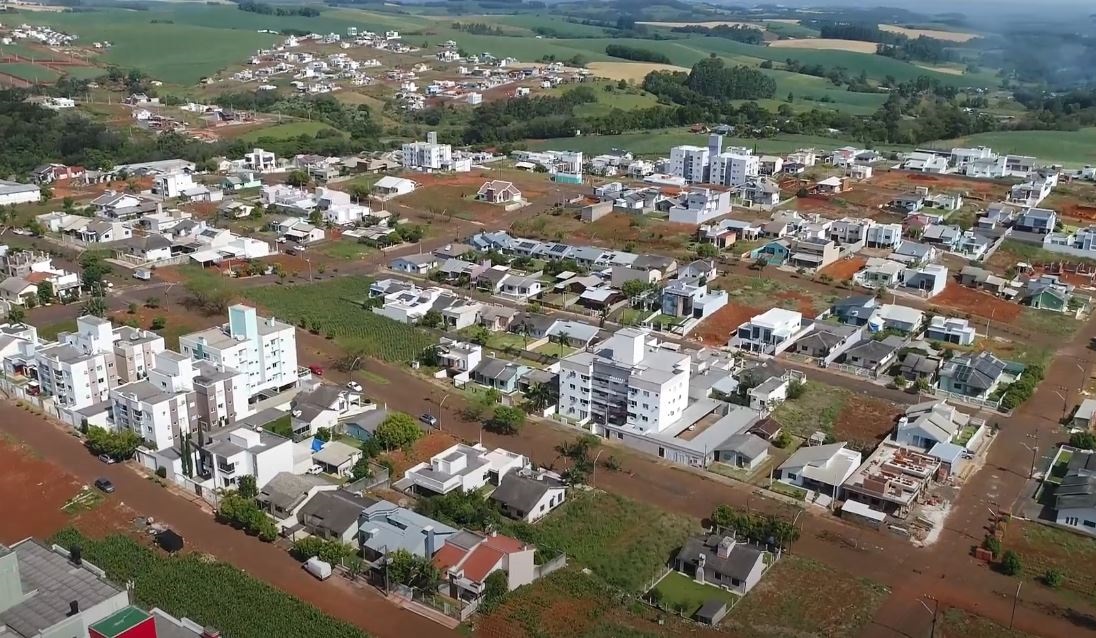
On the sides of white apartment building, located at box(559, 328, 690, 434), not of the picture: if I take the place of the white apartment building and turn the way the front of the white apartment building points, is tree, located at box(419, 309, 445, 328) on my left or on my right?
on my right

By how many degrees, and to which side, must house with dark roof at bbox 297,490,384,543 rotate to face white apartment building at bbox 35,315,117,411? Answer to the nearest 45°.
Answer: approximately 90° to its right

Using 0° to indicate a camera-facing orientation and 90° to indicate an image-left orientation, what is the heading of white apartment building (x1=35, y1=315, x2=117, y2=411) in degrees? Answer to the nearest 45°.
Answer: approximately 45°

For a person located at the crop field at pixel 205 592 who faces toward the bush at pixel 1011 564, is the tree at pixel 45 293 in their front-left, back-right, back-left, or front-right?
back-left

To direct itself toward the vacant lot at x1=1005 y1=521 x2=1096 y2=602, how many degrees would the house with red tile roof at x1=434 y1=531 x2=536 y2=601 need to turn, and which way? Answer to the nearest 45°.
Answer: approximately 135° to its left

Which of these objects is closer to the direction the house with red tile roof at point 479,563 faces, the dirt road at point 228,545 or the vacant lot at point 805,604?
the dirt road

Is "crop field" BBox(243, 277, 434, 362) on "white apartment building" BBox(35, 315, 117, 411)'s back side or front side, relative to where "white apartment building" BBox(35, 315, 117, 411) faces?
on the back side

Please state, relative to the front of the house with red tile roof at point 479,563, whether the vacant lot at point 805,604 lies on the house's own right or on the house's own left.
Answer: on the house's own left

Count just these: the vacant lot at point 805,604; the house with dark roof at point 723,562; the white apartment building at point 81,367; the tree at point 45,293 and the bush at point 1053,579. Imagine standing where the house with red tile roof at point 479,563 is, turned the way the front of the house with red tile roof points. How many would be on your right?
2

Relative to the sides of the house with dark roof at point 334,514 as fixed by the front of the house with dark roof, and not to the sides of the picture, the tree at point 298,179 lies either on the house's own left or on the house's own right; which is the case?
on the house's own right

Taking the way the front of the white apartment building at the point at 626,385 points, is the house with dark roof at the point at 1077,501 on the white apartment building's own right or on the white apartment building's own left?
on the white apartment building's own left

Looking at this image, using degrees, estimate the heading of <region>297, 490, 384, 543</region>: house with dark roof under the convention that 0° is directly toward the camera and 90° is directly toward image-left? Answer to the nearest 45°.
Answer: approximately 45°

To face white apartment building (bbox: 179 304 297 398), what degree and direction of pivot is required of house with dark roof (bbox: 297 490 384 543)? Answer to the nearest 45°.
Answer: approximately 135° to its right
